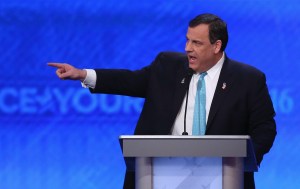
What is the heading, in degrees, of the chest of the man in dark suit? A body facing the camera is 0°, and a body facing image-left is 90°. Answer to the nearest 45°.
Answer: approximately 45°

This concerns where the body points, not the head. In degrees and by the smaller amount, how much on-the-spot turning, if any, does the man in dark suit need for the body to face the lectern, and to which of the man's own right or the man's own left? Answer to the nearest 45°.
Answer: approximately 45° to the man's own left

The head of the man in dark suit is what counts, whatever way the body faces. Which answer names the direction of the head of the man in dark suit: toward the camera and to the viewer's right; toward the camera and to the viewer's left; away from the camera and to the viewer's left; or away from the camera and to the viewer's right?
toward the camera and to the viewer's left

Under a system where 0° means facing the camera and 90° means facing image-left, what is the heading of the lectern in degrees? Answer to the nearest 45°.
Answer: approximately 0°

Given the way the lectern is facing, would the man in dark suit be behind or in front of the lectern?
behind

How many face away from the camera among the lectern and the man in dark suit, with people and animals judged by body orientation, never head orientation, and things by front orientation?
0
